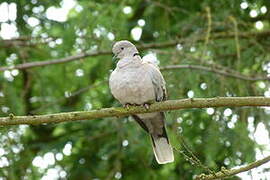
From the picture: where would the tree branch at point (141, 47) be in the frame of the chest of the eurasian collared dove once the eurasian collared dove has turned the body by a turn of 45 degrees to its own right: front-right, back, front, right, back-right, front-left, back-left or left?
right

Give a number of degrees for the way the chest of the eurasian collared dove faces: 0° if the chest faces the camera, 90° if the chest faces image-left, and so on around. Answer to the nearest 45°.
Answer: approximately 45°
